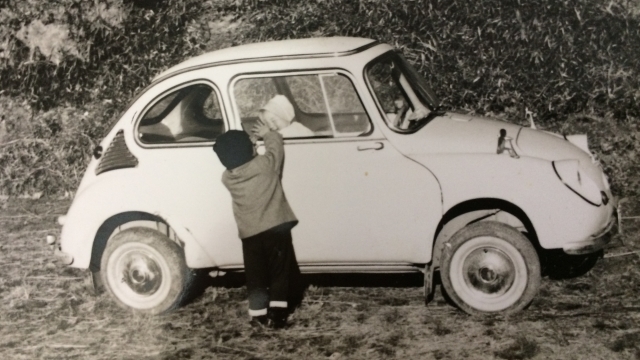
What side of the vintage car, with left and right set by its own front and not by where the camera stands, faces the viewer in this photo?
right
